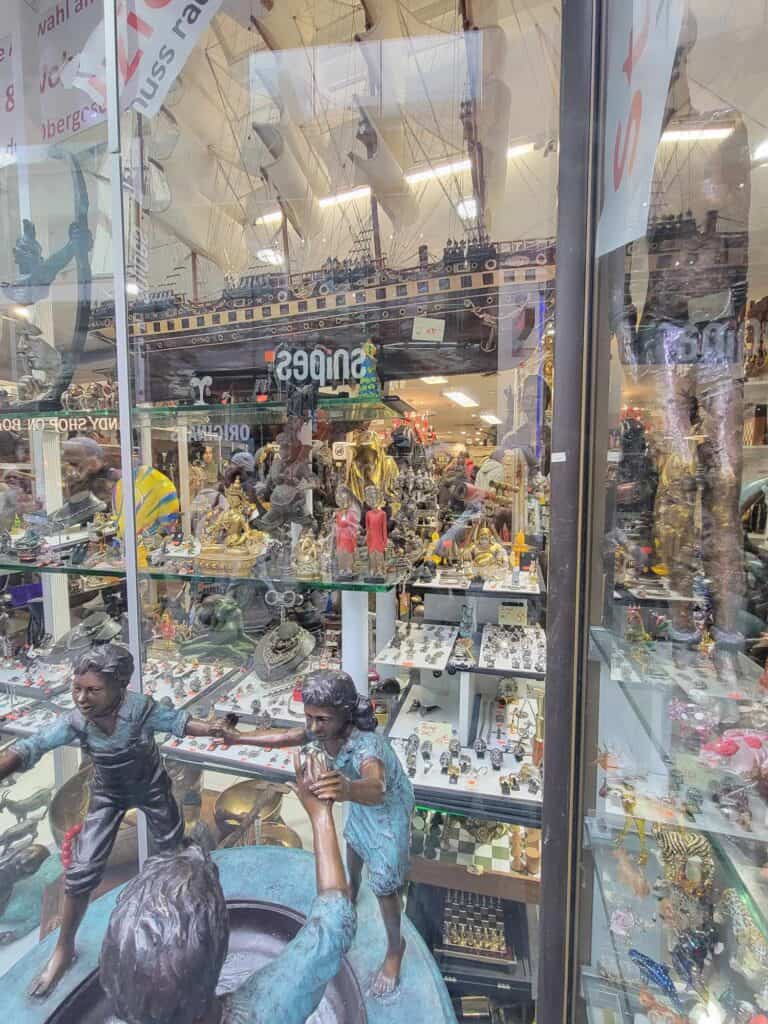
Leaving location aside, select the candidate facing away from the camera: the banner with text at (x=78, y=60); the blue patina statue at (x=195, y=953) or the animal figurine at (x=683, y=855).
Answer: the blue patina statue

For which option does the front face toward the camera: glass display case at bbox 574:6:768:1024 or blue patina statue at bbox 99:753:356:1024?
the glass display case

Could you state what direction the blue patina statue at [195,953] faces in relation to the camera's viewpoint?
facing away from the viewer

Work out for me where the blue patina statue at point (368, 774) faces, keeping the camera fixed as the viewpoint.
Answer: facing the viewer and to the left of the viewer

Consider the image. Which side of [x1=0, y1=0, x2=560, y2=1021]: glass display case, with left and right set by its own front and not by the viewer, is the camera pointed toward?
front

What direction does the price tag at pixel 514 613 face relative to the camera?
toward the camera

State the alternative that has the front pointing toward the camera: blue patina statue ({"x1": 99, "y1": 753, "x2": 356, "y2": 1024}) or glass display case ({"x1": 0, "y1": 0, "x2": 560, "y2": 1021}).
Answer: the glass display case
